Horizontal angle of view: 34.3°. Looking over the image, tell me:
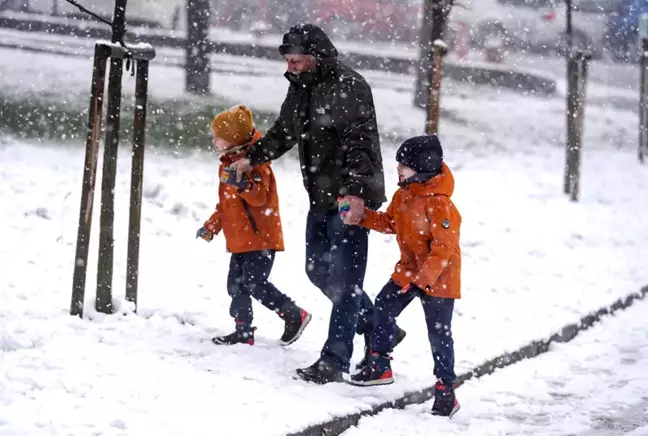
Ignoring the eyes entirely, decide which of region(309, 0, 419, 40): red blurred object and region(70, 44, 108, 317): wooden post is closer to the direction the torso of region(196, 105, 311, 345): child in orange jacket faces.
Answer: the wooden post

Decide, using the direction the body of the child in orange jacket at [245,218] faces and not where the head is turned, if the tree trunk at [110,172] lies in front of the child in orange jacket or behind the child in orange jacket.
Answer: in front

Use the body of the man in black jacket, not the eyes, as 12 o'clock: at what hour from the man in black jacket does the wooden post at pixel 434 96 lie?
The wooden post is roughly at 5 o'clock from the man in black jacket.

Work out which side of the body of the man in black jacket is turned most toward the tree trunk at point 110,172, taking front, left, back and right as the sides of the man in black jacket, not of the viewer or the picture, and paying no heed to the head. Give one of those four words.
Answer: right

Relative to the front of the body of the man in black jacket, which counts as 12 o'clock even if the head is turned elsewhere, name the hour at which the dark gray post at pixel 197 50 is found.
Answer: The dark gray post is roughly at 4 o'clock from the man in black jacket.

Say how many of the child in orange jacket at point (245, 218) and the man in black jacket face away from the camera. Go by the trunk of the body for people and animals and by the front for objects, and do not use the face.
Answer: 0

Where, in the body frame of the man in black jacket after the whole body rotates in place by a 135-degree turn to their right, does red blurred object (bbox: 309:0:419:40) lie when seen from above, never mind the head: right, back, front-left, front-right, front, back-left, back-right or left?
front

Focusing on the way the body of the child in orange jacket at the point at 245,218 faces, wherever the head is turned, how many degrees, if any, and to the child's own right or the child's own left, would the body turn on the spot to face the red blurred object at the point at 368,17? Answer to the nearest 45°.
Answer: approximately 90° to the child's own right

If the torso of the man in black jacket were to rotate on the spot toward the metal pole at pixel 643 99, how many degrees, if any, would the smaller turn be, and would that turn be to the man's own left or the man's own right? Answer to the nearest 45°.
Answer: approximately 180°

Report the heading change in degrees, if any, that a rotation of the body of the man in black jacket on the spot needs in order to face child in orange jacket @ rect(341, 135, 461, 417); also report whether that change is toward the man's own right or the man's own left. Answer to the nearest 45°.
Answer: approximately 90° to the man's own left

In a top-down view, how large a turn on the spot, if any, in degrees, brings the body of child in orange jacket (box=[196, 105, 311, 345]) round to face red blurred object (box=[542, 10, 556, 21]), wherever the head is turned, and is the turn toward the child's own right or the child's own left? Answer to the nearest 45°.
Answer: approximately 90° to the child's own right

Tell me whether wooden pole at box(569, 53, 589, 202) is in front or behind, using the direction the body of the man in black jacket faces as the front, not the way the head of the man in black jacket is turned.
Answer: behind

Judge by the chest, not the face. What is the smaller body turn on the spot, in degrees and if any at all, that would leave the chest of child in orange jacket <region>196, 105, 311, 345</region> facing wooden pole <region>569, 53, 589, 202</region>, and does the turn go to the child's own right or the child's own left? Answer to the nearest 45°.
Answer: approximately 135° to the child's own right

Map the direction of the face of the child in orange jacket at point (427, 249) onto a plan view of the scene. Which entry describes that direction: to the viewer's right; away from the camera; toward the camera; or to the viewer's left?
to the viewer's left

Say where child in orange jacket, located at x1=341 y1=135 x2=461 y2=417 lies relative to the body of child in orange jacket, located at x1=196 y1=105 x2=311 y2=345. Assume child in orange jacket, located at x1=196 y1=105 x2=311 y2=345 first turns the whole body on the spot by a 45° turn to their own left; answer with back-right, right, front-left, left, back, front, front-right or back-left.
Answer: left

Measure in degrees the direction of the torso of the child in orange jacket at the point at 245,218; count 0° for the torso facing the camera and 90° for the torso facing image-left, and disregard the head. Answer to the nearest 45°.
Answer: approximately 90°
